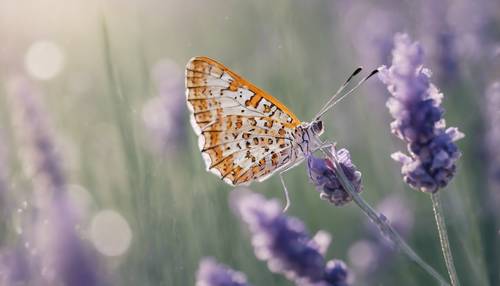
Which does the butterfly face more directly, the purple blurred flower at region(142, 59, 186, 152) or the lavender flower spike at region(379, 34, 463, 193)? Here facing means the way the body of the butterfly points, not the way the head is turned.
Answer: the lavender flower spike

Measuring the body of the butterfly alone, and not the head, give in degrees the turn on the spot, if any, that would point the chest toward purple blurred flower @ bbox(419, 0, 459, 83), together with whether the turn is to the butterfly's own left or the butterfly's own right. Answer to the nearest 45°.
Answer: approximately 45° to the butterfly's own left

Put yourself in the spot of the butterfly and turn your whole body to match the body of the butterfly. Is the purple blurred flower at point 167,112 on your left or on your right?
on your left

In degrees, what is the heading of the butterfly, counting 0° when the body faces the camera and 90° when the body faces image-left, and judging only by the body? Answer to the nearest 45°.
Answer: approximately 270°

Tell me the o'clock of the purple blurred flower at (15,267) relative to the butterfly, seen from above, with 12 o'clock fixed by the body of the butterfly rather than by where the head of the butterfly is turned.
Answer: The purple blurred flower is roughly at 5 o'clock from the butterfly.
